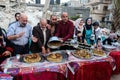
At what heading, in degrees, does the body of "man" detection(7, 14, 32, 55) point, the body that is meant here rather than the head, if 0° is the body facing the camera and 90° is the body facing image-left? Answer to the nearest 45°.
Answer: approximately 315°

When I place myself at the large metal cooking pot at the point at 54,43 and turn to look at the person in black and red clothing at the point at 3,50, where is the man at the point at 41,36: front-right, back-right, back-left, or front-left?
front-right

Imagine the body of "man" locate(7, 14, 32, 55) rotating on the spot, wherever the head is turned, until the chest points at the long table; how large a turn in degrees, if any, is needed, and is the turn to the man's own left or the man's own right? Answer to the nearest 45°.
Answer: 0° — they already face it

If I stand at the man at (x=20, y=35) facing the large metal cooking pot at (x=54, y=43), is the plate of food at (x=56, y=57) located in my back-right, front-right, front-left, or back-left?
front-right

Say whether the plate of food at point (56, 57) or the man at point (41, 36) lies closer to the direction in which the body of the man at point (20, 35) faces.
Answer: the plate of food

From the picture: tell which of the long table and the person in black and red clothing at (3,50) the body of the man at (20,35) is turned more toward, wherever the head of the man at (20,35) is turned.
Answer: the long table

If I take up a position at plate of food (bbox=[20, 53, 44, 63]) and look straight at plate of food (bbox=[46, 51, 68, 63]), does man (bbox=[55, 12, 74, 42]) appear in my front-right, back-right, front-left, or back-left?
front-left

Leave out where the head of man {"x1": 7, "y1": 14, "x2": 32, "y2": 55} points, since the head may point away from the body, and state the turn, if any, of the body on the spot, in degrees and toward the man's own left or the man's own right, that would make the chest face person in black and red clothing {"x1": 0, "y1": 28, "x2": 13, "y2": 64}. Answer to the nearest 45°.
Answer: approximately 90° to the man's own right

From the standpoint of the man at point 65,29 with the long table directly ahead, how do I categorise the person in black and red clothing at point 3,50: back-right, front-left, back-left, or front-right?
front-right

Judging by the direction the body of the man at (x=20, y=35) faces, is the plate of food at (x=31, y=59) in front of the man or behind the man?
in front

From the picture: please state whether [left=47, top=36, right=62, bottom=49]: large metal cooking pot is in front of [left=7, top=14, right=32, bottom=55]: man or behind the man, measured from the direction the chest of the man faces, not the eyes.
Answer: in front

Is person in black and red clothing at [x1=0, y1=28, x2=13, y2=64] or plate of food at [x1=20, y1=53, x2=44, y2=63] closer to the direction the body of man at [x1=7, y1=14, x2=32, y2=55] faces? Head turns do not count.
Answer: the plate of food

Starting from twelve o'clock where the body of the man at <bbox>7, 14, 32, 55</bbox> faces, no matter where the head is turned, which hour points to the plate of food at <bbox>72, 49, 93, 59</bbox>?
The plate of food is roughly at 11 o'clock from the man.
